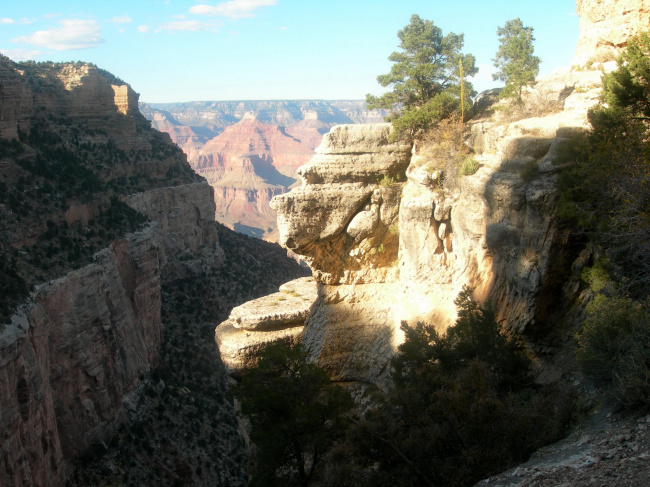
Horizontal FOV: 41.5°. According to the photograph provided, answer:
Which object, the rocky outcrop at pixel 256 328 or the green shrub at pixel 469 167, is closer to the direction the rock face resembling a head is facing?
the rocky outcrop

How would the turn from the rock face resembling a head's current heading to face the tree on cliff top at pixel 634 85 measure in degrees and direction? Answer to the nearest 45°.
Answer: approximately 135° to its left

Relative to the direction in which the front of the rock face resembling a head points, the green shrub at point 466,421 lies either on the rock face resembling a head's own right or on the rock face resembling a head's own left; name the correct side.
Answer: on the rock face resembling a head's own left

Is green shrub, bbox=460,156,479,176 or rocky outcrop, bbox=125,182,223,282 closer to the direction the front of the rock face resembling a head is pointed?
the rocky outcrop

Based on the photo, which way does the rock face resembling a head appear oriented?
to the viewer's left

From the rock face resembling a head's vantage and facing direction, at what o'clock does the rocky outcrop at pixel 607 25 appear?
The rocky outcrop is roughly at 6 o'clock from the rock face resembling a head.
